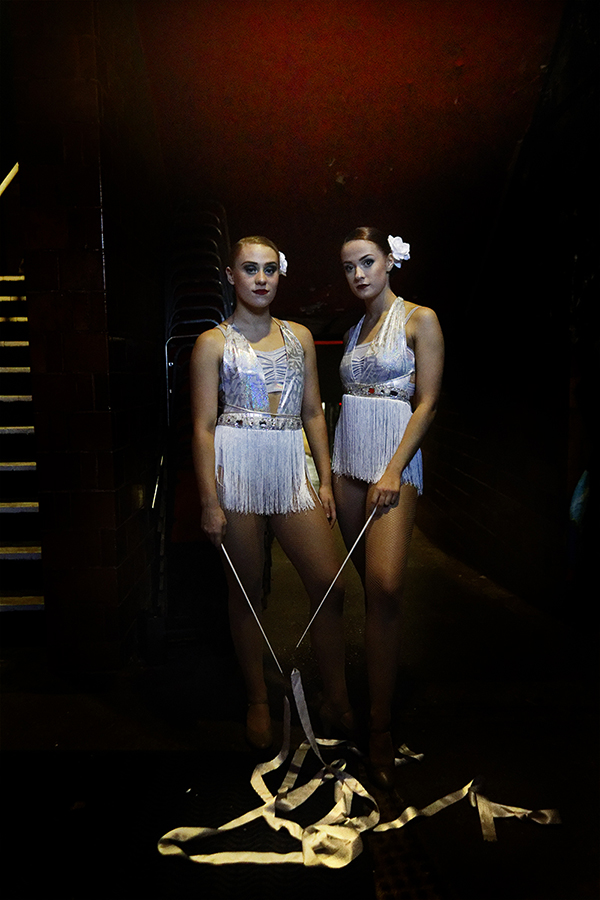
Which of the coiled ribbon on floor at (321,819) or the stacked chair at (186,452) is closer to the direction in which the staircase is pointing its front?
the coiled ribbon on floor

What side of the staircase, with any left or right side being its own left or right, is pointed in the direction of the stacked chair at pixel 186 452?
left

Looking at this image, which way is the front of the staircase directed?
toward the camera

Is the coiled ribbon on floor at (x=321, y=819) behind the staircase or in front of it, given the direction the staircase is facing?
in front

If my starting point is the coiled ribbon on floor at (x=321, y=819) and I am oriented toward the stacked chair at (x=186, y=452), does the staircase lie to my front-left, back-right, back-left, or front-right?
front-left
